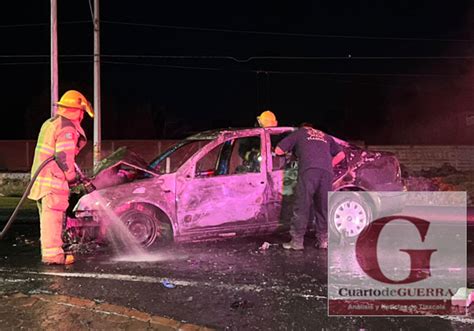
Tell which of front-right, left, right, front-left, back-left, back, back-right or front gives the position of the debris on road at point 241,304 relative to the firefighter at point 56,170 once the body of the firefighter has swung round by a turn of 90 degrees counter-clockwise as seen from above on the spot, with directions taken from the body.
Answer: back-right

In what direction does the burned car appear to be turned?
to the viewer's left

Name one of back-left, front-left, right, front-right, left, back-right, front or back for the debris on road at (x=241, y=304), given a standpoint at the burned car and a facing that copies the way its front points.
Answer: left

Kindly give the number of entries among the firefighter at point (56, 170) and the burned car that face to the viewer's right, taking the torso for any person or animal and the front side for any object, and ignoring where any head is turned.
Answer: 1

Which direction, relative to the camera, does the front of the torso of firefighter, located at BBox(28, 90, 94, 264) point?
to the viewer's right

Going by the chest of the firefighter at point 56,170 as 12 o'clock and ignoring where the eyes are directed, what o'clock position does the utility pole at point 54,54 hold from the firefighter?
The utility pole is roughly at 9 o'clock from the firefighter.

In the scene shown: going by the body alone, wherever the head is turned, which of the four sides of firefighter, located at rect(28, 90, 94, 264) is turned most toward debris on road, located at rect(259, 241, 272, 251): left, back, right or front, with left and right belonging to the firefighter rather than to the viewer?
front

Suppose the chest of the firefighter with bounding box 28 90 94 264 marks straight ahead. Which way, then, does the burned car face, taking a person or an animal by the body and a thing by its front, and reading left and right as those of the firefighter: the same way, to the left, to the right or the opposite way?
the opposite way

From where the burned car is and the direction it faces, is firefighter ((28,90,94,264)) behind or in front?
in front

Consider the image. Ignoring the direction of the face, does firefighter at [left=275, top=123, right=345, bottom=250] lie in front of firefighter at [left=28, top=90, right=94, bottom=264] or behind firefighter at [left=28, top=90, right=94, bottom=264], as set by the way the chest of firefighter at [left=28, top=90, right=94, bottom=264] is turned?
in front

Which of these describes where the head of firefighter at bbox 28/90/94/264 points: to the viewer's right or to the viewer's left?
to the viewer's right
